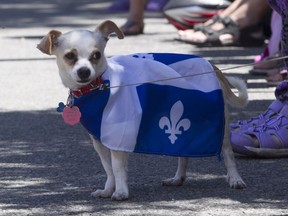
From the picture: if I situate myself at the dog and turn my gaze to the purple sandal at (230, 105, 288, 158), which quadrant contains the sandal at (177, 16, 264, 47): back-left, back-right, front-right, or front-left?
front-left

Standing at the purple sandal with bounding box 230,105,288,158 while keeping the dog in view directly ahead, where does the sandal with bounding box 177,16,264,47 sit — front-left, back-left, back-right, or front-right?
back-right

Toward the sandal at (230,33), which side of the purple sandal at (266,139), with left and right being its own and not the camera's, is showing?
right

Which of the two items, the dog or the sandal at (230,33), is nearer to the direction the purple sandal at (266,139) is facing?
the dog

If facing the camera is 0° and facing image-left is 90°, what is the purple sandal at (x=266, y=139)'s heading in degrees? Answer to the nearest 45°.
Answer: approximately 90°

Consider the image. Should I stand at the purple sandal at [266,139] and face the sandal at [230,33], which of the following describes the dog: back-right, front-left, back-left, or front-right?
back-left

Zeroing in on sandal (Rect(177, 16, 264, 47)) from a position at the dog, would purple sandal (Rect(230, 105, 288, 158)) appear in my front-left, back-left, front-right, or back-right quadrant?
front-right

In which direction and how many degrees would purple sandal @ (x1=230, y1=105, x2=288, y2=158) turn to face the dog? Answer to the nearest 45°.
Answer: approximately 45° to its left
